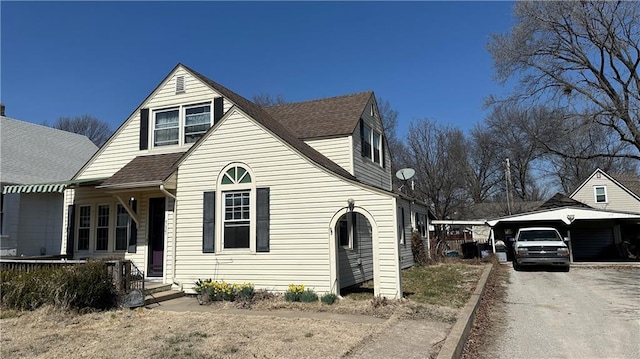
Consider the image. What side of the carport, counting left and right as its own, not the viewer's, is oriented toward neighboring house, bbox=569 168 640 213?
back

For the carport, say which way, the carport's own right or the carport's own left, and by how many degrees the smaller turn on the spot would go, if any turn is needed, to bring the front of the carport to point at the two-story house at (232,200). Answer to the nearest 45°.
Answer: approximately 45° to the carport's own right

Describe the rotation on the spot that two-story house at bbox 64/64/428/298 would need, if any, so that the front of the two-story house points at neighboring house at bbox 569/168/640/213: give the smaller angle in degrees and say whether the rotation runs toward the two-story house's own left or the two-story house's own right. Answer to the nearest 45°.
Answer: approximately 135° to the two-story house's own left

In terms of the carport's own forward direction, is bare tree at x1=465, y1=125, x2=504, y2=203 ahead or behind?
behind

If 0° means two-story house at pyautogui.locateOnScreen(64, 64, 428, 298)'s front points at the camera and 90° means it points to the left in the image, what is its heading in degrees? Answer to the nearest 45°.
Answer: approximately 0°

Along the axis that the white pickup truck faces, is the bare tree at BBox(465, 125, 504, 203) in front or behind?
behind

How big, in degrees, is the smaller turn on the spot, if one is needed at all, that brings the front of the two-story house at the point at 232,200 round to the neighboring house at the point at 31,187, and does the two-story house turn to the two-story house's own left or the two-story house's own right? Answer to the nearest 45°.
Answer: approximately 135° to the two-story house's own right

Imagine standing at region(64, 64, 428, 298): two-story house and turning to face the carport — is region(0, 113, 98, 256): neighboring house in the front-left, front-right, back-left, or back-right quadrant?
back-left
